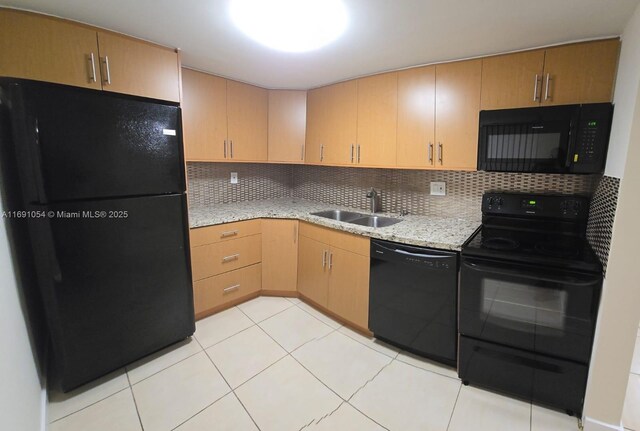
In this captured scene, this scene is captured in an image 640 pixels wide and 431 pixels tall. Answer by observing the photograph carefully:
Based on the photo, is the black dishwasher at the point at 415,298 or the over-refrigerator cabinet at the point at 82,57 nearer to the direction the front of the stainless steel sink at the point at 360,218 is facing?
the over-refrigerator cabinet

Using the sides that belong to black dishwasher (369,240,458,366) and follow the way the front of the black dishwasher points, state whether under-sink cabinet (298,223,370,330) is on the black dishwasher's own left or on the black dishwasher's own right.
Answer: on the black dishwasher's own right

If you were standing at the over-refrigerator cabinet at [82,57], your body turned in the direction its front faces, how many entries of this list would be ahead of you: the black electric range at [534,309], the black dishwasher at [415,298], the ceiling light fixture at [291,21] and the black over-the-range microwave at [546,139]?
4

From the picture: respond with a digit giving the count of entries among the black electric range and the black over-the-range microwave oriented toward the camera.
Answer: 2

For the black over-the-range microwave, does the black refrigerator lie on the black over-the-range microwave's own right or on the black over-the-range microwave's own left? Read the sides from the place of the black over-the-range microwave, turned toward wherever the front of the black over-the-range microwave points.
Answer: on the black over-the-range microwave's own right

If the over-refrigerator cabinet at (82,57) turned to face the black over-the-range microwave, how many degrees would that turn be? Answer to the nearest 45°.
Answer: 0° — it already faces it

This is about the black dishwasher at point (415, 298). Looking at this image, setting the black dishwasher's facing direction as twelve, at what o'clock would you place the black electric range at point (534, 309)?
The black electric range is roughly at 8 o'clock from the black dishwasher.

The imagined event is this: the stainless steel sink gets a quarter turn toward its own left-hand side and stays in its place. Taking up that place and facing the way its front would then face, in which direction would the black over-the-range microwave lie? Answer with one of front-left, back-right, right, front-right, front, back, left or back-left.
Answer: front

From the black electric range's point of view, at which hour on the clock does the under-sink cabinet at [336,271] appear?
The under-sink cabinet is roughly at 3 o'clock from the black electric range.
